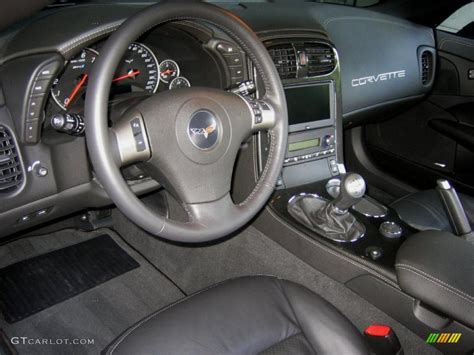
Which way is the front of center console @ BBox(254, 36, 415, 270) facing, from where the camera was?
facing the viewer and to the right of the viewer

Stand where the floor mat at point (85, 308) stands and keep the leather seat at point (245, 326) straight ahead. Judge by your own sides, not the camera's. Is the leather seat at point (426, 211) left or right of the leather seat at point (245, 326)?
left
